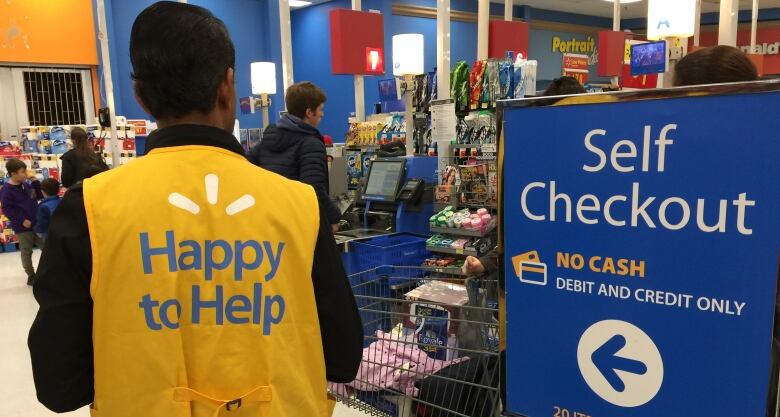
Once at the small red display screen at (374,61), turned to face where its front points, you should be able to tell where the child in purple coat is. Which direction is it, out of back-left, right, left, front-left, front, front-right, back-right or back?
right

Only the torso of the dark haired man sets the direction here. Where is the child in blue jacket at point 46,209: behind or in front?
in front

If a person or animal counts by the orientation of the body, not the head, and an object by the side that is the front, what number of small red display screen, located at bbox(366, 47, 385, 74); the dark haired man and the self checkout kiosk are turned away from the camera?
1

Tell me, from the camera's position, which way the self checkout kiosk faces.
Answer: facing the viewer and to the left of the viewer

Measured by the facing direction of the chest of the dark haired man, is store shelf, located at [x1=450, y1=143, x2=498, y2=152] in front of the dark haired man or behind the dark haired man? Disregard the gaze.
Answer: in front

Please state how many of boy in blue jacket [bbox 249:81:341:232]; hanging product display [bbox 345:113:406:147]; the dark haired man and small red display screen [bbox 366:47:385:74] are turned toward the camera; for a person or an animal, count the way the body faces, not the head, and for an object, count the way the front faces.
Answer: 2

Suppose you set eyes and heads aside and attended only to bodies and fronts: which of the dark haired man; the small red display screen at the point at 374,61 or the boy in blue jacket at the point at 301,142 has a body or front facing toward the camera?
the small red display screen

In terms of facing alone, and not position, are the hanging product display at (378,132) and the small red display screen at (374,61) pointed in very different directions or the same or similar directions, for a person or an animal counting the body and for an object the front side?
same or similar directions

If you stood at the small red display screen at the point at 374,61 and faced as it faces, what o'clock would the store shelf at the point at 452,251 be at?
The store shelf is roughly at 12 o'clock from the small red display screen.

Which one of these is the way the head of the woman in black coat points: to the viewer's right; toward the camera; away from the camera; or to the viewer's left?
away from the camera

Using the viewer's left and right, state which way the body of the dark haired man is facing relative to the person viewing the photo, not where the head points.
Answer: facing away from the viewer

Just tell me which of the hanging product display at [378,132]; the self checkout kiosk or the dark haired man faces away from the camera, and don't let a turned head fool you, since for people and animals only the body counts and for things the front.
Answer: the dark haired man

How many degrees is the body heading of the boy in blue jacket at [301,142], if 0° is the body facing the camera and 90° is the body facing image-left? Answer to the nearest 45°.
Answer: approximately 225°

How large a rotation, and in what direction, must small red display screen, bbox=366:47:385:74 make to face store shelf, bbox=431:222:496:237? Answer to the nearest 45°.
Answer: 0° — it already faces it

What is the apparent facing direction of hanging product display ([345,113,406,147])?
toward the camera

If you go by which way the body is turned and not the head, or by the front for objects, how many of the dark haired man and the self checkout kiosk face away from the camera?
1

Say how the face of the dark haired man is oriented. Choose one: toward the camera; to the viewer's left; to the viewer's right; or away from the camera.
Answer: away from the camera

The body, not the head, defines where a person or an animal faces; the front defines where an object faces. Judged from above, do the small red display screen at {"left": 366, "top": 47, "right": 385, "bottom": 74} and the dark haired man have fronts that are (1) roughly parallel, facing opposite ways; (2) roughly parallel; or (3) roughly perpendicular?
roughly parallel, facing opposite ways

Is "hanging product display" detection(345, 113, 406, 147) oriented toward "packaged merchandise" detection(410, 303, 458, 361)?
yes

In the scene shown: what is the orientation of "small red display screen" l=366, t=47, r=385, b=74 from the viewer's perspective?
toward the camera
